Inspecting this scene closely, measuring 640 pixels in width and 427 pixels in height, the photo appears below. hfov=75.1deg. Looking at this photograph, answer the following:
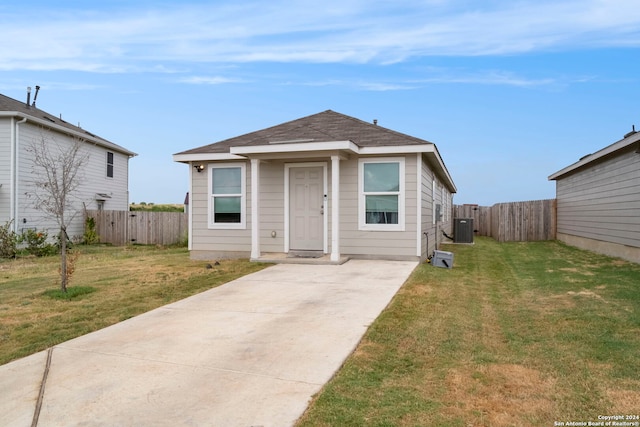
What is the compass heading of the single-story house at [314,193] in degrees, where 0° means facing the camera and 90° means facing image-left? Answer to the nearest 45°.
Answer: approximately 0°

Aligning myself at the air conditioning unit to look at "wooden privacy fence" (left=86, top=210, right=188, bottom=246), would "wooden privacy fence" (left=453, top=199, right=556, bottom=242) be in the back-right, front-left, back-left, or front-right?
back-right

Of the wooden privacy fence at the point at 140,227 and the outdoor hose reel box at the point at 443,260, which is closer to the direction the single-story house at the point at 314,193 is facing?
the outdoor hose reel box

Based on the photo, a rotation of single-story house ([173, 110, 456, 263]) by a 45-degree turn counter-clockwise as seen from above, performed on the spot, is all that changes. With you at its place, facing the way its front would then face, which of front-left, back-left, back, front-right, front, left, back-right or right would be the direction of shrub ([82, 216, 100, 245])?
back

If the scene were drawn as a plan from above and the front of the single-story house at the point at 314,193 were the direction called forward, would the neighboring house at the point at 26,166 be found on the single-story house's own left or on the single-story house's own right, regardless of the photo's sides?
on the single-story house's own right

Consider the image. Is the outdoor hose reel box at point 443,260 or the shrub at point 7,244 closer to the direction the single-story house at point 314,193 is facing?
the outdoor hose reel box

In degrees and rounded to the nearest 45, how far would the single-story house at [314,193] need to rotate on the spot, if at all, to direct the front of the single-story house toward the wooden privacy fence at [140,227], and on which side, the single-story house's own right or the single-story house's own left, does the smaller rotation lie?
approximately 135° to the single-story house's own right

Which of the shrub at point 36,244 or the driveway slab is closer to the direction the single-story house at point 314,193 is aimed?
the driveway slab

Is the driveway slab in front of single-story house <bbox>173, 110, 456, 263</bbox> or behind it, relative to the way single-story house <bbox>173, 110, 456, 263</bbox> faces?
in front

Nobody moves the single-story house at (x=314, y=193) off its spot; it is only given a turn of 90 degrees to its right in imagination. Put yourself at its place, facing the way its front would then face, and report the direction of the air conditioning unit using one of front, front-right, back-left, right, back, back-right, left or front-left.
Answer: back-right

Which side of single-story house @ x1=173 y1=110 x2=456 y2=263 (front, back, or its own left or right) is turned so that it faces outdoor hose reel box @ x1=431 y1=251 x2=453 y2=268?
left

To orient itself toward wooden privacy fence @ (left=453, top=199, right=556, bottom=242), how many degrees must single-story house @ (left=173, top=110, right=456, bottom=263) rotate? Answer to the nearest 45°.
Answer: approximately 135° to its left
